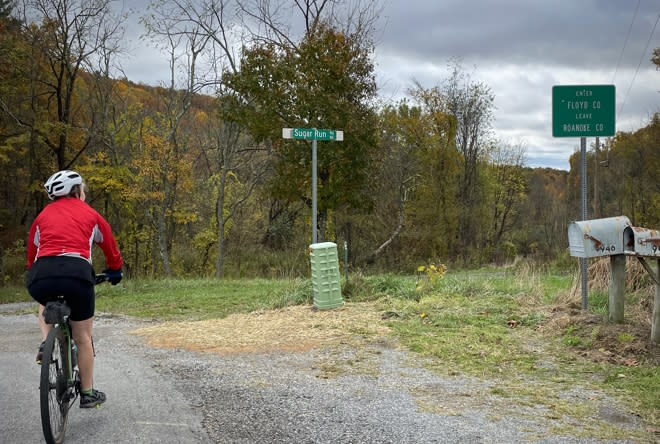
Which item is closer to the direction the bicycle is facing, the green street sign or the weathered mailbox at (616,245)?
the green street sign

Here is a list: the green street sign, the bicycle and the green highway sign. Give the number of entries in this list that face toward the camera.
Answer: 2

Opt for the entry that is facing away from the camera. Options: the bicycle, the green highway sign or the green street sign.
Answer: the bicycle

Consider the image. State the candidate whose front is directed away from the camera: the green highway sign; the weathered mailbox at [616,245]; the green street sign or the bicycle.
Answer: the bicycle

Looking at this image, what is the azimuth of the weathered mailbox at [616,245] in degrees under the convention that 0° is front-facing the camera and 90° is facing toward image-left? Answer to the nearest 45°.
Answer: approximately 45°

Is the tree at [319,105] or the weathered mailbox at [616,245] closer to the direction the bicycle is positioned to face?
the tree

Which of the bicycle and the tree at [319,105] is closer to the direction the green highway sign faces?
the bicycle

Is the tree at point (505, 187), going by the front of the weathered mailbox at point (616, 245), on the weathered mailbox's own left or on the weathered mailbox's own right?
on the weathered mailbox's own right

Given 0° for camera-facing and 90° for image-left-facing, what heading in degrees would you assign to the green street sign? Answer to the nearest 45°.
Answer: approximately 0°

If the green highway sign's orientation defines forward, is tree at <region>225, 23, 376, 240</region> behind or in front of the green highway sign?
behind

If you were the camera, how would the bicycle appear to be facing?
facing away from the viewer

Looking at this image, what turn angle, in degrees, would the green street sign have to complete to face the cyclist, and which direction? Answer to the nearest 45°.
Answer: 0° — it already faces them
